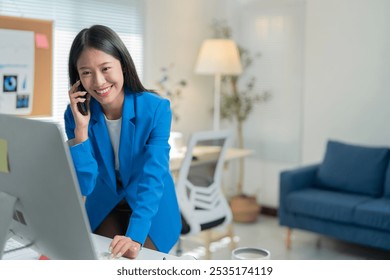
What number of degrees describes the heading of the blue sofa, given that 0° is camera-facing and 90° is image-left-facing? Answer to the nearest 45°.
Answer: approximately 45°

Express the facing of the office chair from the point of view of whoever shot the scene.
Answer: facing away from the viewer and to the left of the viewer

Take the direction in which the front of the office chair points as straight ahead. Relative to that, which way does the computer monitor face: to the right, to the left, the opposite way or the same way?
to the right

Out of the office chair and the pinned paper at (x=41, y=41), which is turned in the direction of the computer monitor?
the pinned paper

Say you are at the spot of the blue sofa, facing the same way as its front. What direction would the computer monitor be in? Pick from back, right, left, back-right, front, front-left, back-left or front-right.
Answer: front-left
